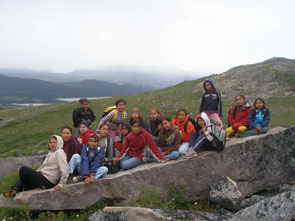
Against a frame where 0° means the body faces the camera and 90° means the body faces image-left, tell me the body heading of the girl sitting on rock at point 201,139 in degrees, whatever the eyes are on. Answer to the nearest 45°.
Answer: approximately 45°

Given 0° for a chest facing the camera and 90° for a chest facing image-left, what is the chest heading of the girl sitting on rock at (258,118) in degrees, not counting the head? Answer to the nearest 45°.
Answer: approximately 45°

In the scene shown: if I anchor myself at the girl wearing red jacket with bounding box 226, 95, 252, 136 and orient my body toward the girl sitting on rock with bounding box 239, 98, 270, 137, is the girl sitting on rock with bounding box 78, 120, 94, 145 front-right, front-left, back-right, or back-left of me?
back-right

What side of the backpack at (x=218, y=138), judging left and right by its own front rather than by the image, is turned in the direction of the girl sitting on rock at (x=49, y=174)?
right

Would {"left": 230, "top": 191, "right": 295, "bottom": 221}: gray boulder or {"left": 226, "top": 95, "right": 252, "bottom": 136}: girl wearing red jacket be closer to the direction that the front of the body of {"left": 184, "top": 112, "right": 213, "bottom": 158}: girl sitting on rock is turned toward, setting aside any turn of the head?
the gray boulder

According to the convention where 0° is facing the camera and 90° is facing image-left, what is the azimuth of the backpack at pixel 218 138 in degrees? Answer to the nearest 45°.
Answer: approximately 315°

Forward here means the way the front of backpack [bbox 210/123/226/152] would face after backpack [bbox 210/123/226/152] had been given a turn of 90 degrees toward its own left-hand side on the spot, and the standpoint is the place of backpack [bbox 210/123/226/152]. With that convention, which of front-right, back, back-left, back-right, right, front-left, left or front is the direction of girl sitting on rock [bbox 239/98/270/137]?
front
